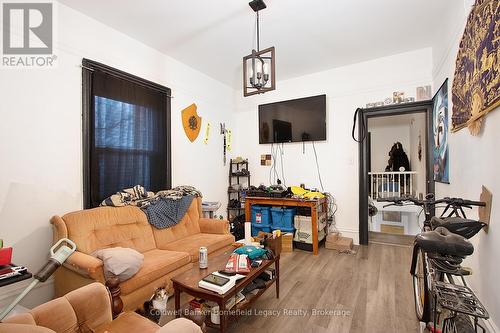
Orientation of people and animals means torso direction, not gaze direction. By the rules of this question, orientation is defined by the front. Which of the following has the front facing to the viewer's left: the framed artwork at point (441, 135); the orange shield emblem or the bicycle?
the framed artwork

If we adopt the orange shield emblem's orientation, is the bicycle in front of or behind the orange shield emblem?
in front

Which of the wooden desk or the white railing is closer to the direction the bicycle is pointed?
the white railing

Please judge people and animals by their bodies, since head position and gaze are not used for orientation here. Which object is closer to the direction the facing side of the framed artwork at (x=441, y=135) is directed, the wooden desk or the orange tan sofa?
the wooden desk

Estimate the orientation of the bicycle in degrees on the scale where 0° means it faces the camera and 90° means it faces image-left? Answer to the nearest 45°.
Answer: approximately 180°

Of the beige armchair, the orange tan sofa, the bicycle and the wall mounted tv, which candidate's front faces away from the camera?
the bicycle

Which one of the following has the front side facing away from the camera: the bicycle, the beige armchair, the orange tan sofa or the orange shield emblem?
the bicycle

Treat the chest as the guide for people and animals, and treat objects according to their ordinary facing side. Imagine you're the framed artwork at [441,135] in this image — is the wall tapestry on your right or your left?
on your left

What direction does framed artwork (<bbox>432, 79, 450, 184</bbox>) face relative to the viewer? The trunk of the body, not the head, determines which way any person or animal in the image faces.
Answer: to the viewer's left
